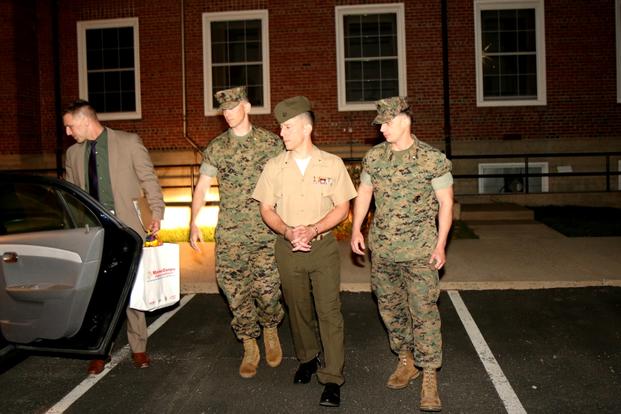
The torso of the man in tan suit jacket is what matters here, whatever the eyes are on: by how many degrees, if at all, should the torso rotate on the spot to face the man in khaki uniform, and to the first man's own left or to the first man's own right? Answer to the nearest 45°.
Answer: approximately 90° to the first man's own left

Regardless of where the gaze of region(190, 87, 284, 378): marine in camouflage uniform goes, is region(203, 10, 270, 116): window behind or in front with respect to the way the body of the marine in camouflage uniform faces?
behind

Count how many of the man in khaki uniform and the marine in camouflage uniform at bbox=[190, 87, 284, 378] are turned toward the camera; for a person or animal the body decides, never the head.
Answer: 2

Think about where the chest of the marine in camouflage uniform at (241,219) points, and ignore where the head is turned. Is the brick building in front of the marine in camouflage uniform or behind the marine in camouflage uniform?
behind

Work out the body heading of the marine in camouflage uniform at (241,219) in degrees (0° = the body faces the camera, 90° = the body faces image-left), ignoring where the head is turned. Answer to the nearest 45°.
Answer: approximately 0°

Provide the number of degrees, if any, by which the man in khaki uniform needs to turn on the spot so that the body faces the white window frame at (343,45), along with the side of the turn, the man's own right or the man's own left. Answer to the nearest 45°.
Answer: approximately 180°
